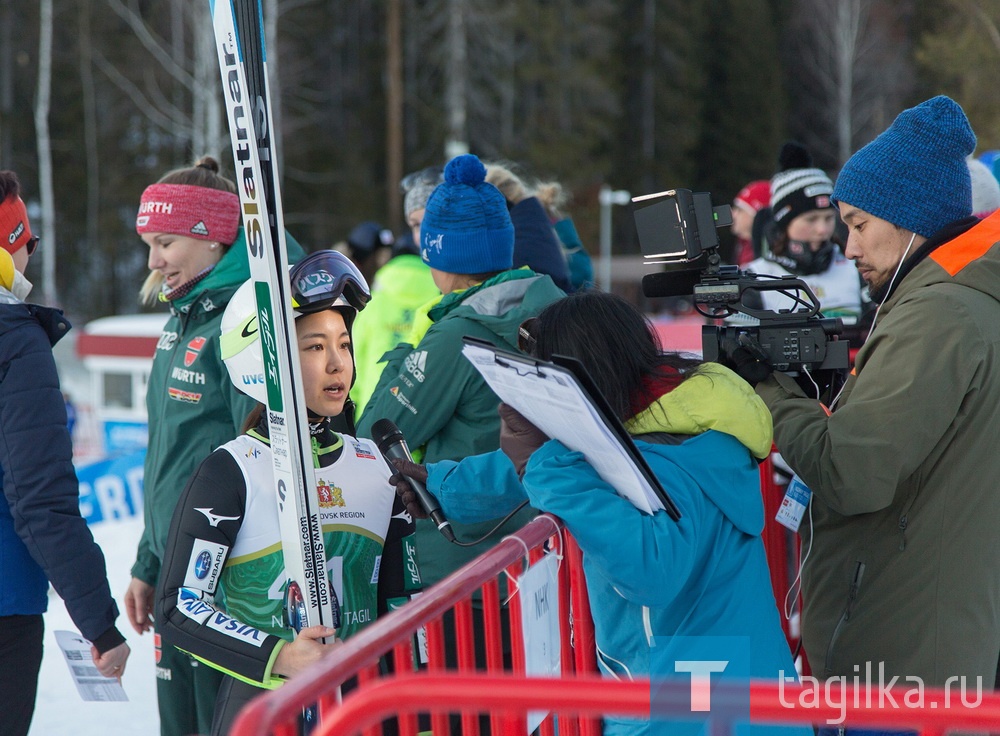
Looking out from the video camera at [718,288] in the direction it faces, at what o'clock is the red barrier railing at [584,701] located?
The red barrier railing is roughly at 9 o'clock from the video camera.

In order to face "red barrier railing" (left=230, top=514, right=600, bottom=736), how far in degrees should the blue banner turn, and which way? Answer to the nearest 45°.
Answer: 0° — it already faces it

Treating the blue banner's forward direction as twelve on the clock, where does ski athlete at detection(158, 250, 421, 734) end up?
The ski athlete is roughly at 12 o'clock from the blue banner.

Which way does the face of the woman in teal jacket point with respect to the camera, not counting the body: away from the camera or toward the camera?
away from the camera

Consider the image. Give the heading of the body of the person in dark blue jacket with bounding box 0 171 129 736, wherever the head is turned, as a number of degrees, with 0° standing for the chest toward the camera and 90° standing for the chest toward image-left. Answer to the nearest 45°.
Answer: approximately 225°

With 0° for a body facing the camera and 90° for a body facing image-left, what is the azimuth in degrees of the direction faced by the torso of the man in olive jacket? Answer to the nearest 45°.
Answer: approximately 90°

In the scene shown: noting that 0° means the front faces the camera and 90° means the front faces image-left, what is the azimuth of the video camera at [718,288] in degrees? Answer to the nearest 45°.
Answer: approximately 90°

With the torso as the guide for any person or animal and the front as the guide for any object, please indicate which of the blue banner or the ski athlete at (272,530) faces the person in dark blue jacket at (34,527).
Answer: the blue banner

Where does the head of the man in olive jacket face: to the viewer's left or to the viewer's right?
to the viewer's left

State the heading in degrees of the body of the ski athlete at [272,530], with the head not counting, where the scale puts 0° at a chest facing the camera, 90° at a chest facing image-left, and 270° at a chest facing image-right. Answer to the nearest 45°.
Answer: approximately 315°
